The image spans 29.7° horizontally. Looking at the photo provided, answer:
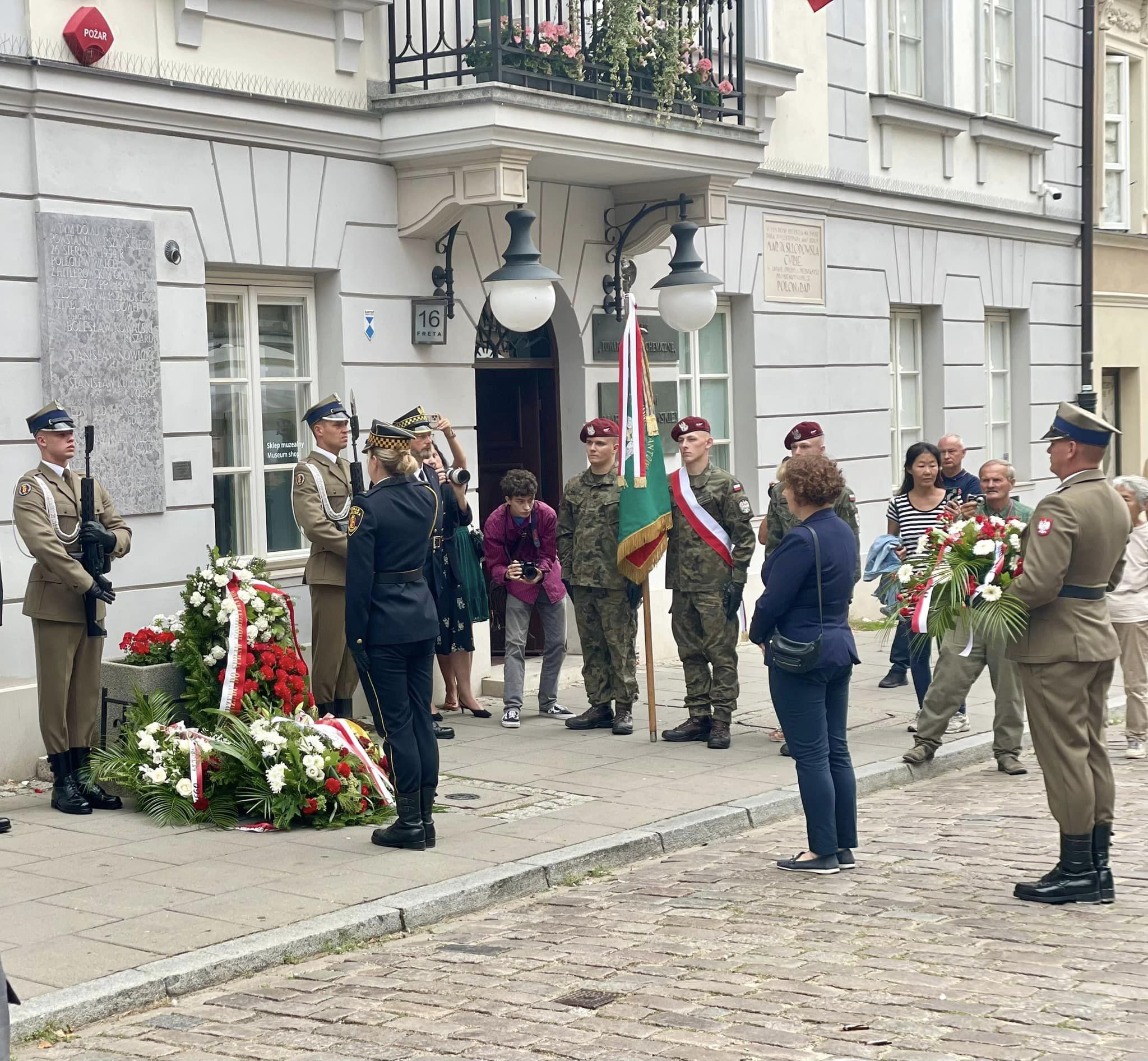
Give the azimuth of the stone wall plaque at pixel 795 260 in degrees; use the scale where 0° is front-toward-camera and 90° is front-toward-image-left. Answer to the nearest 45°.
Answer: approximately 315°

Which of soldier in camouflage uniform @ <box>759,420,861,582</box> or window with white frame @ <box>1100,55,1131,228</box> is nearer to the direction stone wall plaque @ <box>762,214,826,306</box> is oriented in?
the soldier in camouflage uniform

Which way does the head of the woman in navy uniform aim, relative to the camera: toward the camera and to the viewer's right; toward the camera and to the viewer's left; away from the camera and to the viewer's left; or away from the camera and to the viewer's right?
away from the camera and to the viewer's left

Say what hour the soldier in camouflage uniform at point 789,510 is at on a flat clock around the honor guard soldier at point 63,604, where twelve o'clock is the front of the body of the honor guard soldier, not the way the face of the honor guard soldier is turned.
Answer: The soldier in camouflage uniform is roughly at 10 o'clock from the honor guard soldier.

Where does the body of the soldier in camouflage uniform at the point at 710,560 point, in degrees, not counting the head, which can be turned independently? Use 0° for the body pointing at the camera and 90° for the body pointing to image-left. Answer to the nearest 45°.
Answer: approximately 45°

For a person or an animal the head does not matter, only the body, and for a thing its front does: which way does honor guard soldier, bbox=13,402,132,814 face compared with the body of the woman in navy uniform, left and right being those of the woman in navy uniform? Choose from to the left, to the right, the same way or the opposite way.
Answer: the opposite way
